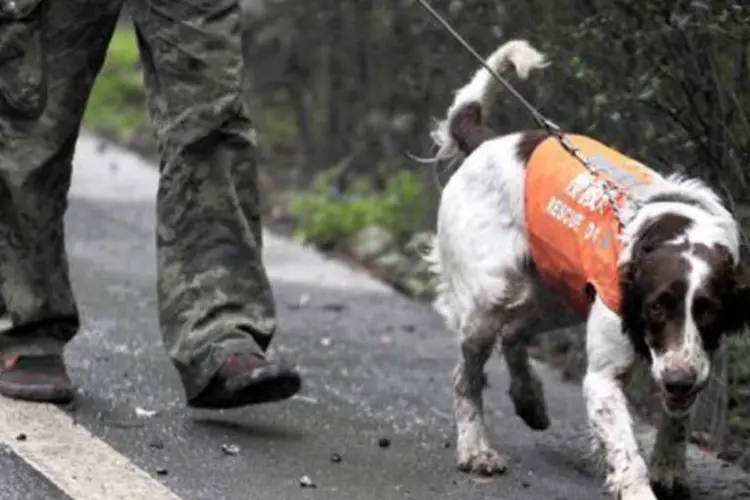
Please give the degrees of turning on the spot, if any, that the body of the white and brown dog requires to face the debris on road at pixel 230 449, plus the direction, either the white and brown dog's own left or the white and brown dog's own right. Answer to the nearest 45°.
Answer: approximately 135° to the white and brown dog's own right

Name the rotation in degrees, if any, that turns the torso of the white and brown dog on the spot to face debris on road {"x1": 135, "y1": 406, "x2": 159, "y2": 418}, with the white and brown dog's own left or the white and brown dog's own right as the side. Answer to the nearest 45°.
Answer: approximately 135° to the white and brown dog's own right

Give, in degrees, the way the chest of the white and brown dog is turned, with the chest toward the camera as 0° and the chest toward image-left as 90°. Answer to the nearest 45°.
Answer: approximately 315°

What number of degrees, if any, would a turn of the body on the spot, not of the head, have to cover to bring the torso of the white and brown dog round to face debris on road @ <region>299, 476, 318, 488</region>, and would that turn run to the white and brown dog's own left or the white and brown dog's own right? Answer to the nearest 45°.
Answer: approximately 90° to the white and brown dog's own right

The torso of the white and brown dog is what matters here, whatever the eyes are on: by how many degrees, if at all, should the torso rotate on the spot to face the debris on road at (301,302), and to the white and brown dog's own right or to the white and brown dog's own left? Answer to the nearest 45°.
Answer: approximately 180°

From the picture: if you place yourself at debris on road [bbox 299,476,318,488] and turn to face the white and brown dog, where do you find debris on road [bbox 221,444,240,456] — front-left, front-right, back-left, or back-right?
back-left
